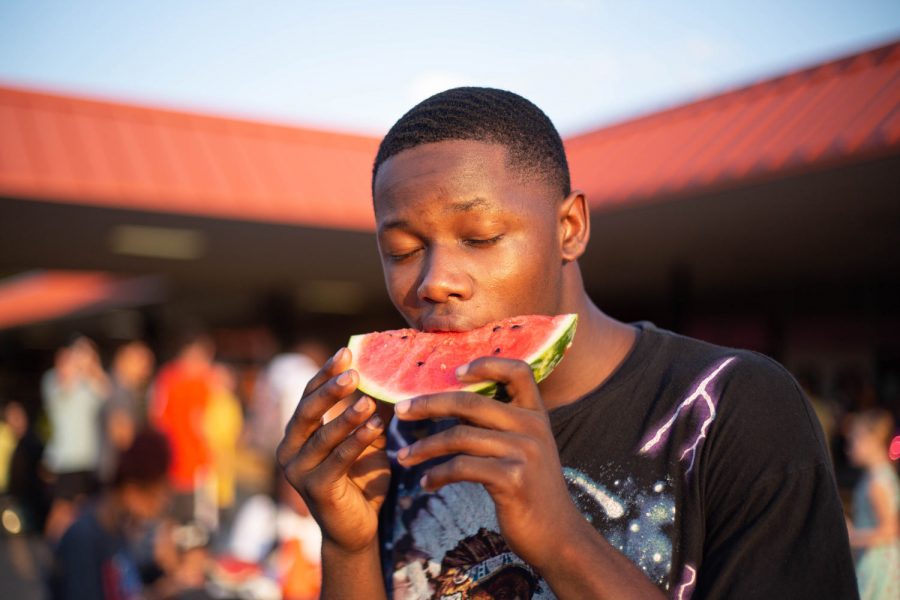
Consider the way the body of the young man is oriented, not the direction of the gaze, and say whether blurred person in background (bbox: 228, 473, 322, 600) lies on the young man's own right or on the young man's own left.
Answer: on the young man's own right

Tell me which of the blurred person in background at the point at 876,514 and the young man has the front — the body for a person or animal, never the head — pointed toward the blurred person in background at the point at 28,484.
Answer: the blurred person in background at the point at 876,514

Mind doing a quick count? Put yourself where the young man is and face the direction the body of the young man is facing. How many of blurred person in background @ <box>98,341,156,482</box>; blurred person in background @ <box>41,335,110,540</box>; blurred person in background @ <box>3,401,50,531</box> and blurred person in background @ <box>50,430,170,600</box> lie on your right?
4

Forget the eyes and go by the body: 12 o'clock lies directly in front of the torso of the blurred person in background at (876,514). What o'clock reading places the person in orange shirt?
The person in orange shirt is roughly at 12 o'clock from the blurred person in background.

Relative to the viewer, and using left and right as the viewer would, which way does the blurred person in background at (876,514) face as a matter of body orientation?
facing to the left of the viewer

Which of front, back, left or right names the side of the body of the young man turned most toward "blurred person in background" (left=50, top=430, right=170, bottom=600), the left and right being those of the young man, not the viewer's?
right

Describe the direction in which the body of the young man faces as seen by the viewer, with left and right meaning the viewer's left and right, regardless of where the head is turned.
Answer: facing the viewer and to the left of the viewer
